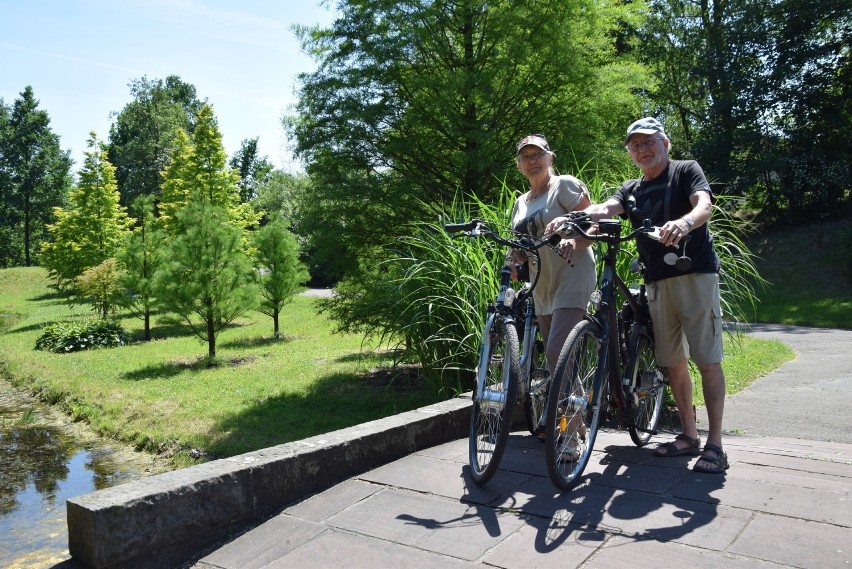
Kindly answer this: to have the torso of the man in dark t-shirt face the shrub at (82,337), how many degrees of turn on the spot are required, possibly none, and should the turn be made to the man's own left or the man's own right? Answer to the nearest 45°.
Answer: approximately 90° to the man's own right

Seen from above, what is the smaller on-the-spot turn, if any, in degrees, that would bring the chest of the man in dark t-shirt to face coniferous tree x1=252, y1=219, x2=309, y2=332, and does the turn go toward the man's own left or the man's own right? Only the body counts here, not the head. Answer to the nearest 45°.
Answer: approximately 90° to the man's own right

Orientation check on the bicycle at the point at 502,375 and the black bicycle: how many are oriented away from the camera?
0

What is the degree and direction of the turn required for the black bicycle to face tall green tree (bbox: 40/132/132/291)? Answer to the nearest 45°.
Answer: approximately 90° to its right

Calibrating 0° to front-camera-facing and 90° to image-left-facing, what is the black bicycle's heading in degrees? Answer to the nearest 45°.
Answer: approximately 45°

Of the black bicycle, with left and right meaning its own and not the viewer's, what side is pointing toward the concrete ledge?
front

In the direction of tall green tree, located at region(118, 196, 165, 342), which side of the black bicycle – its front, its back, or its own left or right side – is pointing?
right

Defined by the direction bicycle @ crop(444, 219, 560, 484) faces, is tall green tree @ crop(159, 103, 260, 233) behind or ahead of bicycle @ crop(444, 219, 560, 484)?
behind

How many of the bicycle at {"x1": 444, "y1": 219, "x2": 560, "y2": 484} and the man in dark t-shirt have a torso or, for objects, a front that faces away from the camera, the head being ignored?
0

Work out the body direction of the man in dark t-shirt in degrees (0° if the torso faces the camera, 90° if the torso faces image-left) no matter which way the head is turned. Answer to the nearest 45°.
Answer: approximately 45°

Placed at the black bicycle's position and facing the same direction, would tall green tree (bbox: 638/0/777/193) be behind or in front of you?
behind
